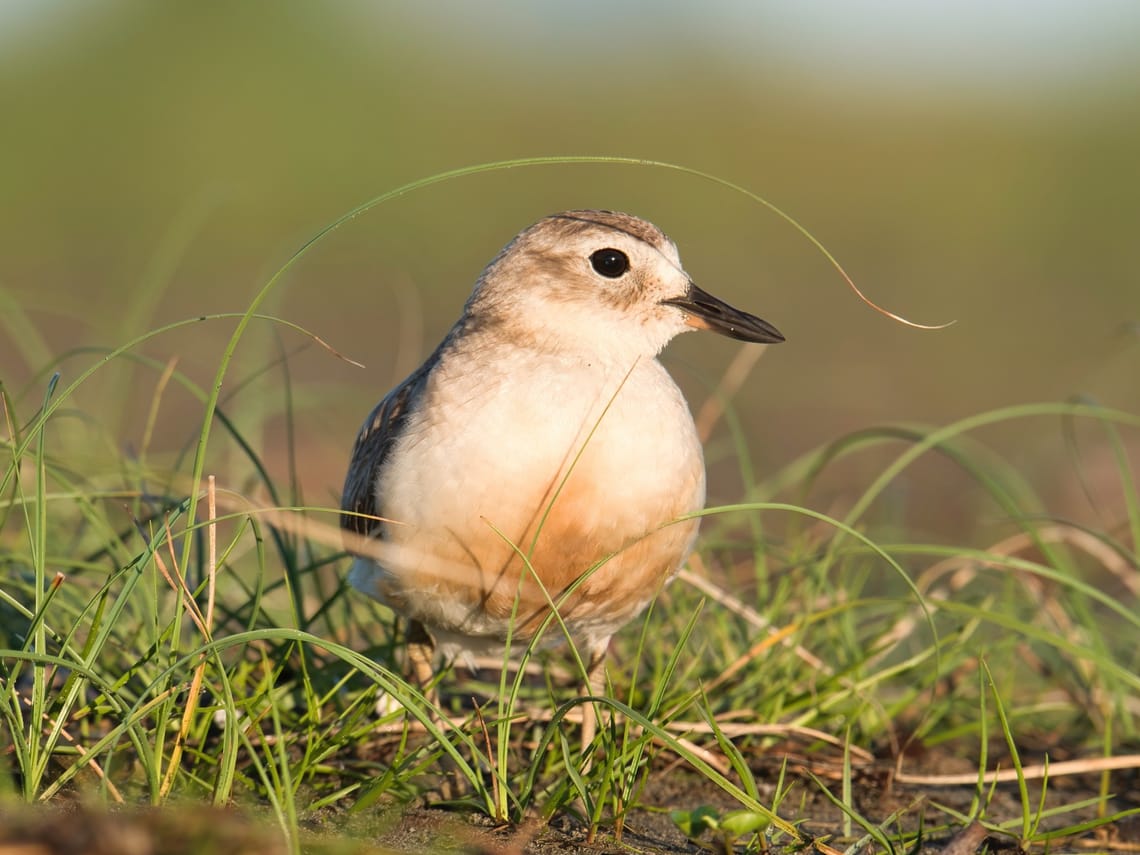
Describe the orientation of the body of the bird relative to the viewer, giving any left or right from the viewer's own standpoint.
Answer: facing the viewer and to the right of the viewer
